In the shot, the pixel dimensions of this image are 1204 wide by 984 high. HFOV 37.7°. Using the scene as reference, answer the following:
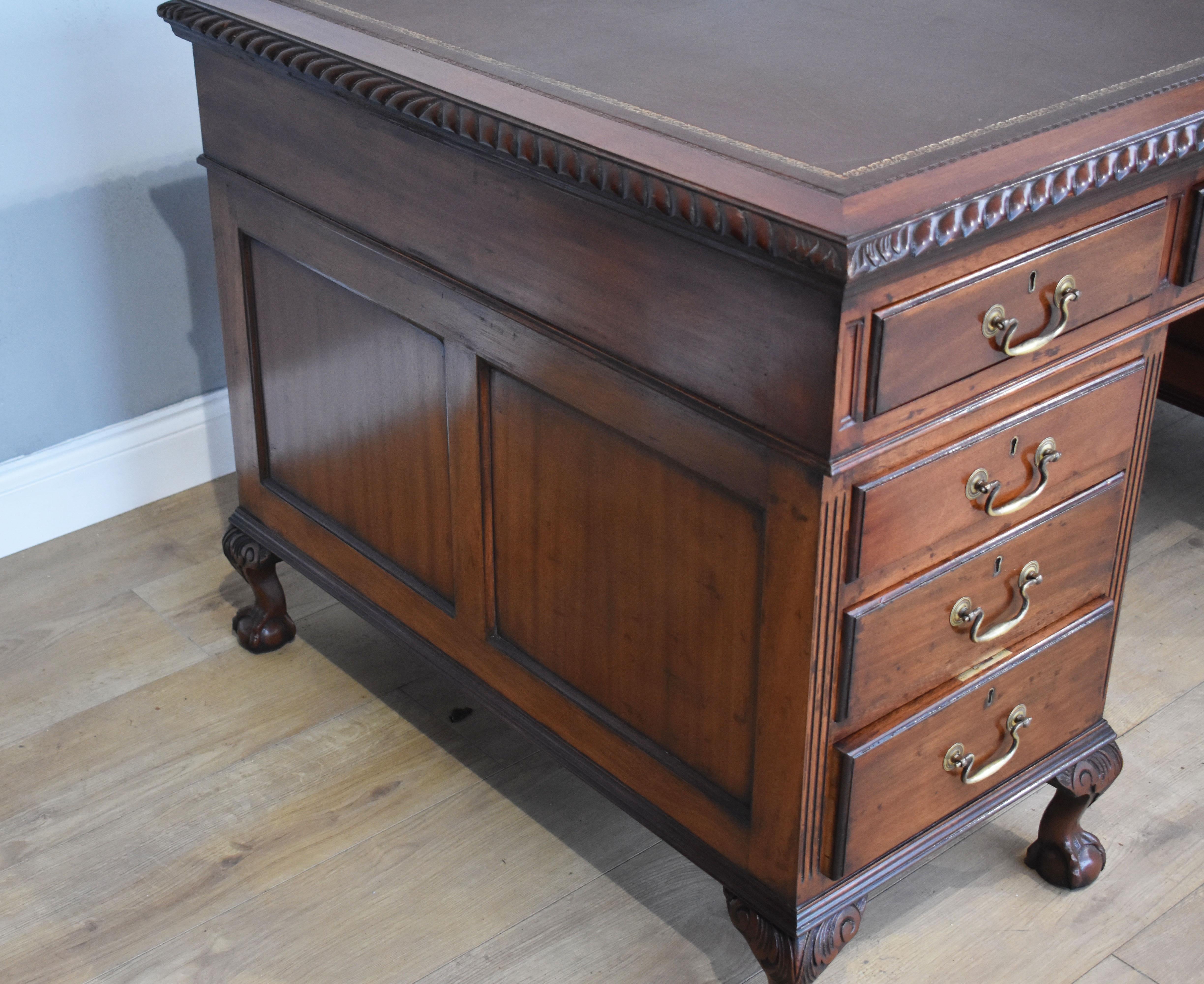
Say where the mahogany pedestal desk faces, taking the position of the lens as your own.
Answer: facing the viewer and to the right of the viewer

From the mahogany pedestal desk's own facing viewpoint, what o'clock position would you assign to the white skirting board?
The white skirting board is roughly at 6 o'clock from the mahogany pedestal desk.
